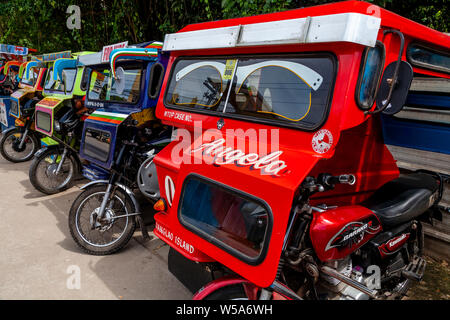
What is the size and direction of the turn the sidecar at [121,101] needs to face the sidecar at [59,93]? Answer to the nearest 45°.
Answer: approximately 90° to its right

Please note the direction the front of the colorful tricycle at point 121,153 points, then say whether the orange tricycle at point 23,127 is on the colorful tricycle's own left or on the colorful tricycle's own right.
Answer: on the colorful tricycle's own right

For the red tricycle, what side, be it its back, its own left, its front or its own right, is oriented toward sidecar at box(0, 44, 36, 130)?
right

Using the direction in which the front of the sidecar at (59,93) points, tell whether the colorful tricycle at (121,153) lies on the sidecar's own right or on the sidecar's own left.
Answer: on the sidecar's own left

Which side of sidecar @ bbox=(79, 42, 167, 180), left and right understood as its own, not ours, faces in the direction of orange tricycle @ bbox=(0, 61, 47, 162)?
right

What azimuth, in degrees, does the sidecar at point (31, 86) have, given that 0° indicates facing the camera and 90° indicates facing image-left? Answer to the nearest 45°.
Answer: approximately 45°

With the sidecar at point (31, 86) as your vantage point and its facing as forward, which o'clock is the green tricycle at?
The green tricycle is roughly at 10 o'clock from the sidecar.

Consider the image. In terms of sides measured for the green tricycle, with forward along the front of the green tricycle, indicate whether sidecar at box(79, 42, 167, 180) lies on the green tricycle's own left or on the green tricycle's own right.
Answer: on the green tricycle's own left

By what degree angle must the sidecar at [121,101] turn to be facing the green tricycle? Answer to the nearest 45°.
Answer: approximately 90° to its right

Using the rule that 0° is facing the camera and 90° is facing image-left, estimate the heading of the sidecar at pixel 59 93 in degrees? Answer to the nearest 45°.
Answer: approximately 45°

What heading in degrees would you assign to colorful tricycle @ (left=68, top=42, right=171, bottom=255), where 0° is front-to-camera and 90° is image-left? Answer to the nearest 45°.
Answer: approximately 45°

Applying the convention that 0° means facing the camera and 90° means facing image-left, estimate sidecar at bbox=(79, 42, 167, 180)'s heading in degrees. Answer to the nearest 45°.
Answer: approximately 45°
